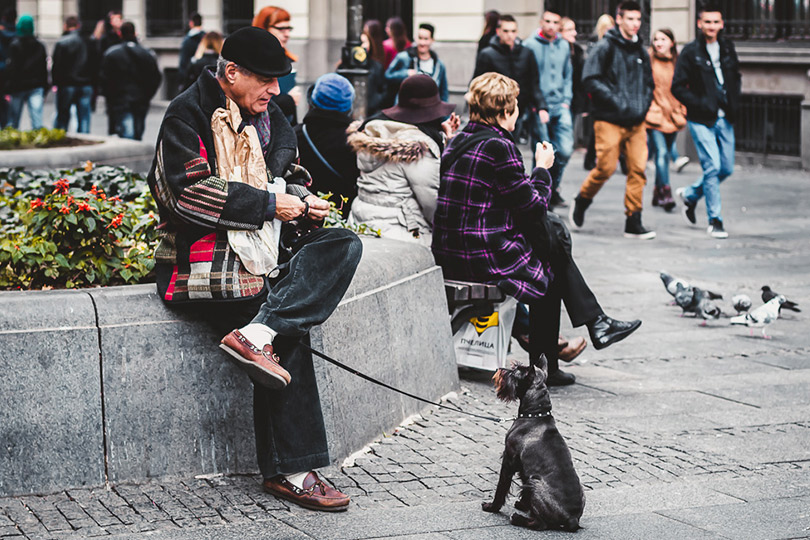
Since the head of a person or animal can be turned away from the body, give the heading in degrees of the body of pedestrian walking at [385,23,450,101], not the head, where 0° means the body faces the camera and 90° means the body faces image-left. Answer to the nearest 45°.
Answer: approximately 0°

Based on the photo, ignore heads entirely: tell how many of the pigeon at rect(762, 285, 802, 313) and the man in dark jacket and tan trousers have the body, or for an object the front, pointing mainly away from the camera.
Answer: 0

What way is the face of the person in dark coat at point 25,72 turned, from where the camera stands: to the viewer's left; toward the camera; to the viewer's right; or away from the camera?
away from the camera

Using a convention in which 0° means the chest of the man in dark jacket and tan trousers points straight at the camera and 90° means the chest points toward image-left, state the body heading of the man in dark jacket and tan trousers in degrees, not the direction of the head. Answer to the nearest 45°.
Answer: approximately 315°

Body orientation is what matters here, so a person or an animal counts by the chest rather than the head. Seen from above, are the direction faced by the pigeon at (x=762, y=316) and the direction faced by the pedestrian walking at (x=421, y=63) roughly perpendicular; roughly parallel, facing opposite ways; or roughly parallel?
roughly perpendicular

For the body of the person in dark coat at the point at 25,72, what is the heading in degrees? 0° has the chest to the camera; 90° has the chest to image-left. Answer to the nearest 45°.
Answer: approximately 180°

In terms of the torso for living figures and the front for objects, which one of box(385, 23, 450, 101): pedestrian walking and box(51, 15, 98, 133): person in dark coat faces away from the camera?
the person in dark coat

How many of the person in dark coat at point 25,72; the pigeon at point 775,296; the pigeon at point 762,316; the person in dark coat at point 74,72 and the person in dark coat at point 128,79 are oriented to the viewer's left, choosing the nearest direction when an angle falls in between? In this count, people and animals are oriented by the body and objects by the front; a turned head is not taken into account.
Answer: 1

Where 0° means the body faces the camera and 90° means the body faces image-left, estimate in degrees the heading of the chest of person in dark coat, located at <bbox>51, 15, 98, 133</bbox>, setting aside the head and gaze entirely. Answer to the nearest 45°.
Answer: approximately 180°

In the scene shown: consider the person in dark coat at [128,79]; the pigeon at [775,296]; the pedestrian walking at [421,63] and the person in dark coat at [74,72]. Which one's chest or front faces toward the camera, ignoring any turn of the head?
the pedestrian walking
